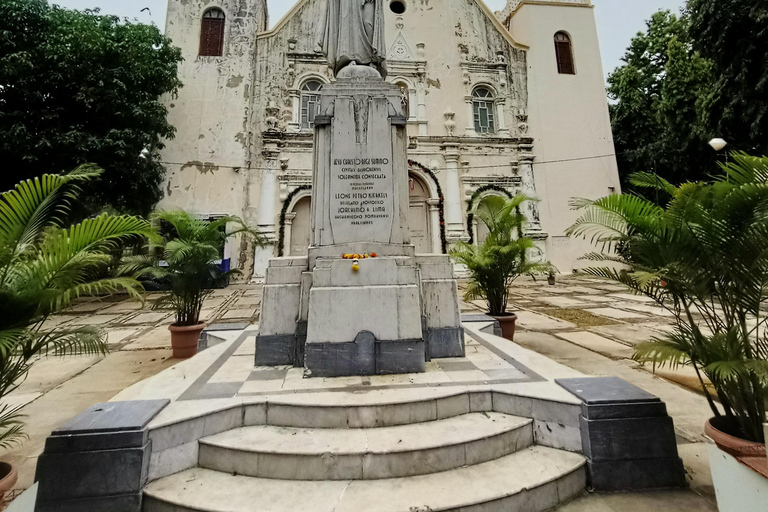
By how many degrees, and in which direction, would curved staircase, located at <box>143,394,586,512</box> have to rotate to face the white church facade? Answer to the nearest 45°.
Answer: approximately 180°

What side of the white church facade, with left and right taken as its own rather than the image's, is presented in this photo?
front

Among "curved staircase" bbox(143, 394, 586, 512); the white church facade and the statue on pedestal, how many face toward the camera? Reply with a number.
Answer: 3

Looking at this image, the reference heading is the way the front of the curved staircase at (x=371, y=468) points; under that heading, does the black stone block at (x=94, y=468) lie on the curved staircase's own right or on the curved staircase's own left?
on the curved staircase's own right

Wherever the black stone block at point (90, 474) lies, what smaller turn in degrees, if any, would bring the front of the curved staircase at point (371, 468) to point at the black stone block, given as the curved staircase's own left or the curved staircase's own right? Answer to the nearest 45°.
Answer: approximately 90° to the curved staircase's own right

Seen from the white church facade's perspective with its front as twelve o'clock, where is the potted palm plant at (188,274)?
The potted palm plant is roughly at 1 o'clock from the white church facade.

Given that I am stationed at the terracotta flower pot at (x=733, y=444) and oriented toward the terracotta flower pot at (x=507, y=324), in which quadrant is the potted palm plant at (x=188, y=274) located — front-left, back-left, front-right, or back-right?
front-left

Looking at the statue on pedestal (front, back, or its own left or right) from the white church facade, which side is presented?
back

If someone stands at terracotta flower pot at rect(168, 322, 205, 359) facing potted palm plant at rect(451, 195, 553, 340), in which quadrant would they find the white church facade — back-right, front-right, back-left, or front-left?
front-left

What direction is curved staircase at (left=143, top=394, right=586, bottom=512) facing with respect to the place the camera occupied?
facing the viewer

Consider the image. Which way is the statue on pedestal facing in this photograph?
toward the camera

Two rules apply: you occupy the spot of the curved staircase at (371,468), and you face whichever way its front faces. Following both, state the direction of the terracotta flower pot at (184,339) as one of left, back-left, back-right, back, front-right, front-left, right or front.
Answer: back-right

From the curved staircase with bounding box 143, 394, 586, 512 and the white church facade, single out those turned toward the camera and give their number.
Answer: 2

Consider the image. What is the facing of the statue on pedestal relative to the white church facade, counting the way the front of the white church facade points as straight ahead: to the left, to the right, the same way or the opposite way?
the same way

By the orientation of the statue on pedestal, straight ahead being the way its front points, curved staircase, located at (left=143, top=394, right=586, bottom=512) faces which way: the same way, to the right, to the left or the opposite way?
the same way

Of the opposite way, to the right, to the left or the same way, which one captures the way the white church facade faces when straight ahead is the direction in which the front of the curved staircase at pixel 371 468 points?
the same way
